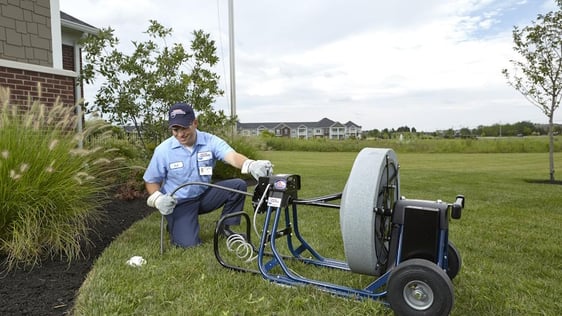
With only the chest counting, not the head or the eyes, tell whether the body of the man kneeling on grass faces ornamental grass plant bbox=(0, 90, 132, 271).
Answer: no

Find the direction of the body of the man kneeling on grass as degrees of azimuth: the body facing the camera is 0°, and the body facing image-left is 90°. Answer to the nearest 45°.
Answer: approximately 0°
